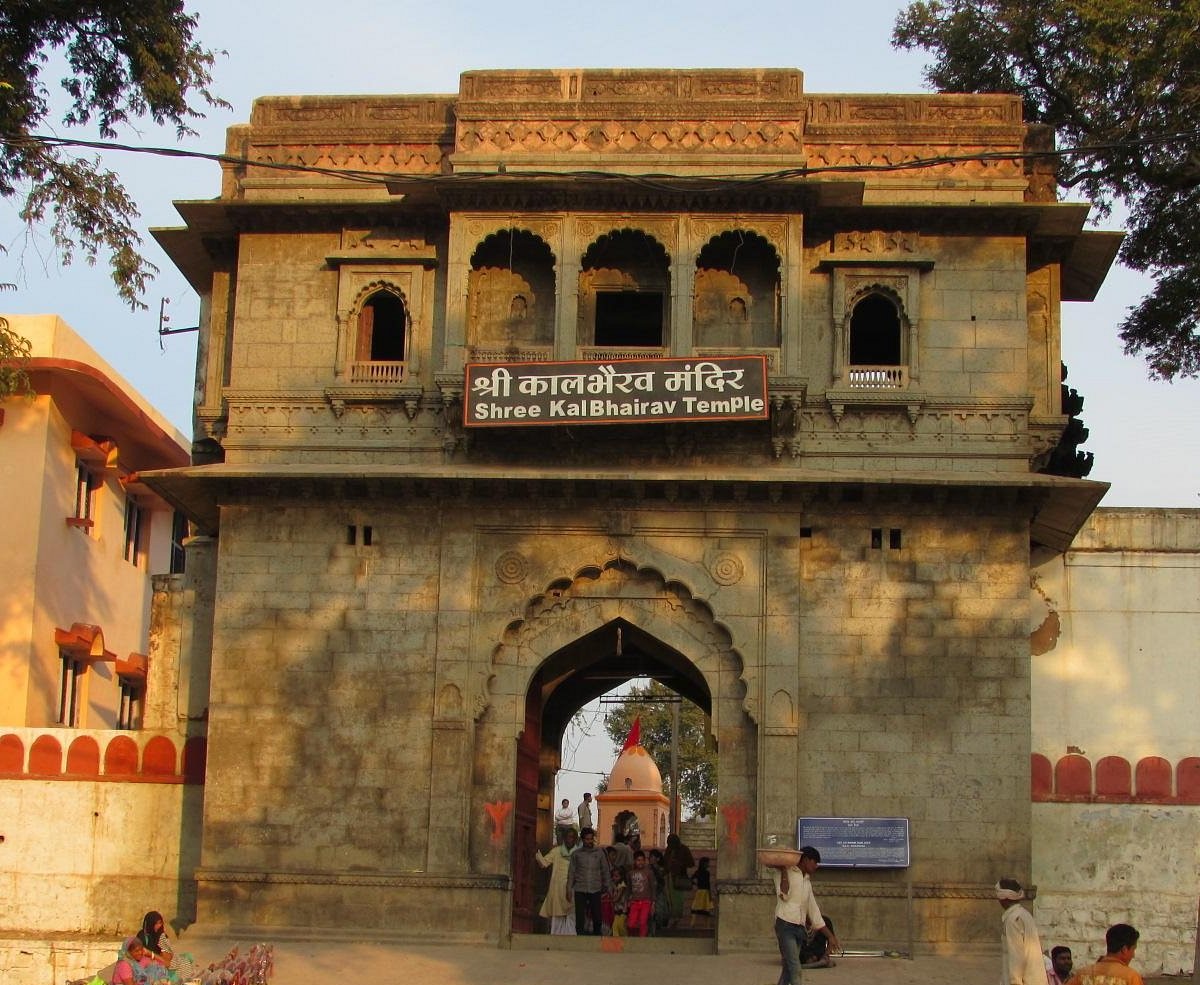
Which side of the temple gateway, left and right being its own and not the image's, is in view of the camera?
front

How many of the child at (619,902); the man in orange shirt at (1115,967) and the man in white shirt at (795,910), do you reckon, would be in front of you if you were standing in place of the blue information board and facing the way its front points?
2

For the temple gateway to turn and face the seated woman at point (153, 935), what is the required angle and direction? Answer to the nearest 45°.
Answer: approximately 45° to its right

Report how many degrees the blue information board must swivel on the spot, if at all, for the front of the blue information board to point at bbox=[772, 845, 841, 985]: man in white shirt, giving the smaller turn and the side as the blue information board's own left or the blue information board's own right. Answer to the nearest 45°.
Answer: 0° — it already faces them

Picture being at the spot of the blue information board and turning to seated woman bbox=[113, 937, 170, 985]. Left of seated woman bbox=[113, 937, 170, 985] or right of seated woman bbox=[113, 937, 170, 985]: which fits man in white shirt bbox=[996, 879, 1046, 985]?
left

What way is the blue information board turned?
toward the camera

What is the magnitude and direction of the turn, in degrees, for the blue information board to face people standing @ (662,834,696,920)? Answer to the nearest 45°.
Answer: approximately 135° to its right

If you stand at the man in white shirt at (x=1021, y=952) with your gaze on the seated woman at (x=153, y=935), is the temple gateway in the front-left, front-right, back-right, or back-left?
front-right

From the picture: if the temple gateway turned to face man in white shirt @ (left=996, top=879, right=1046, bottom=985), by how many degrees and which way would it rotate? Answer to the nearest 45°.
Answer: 0° — it already faces them
